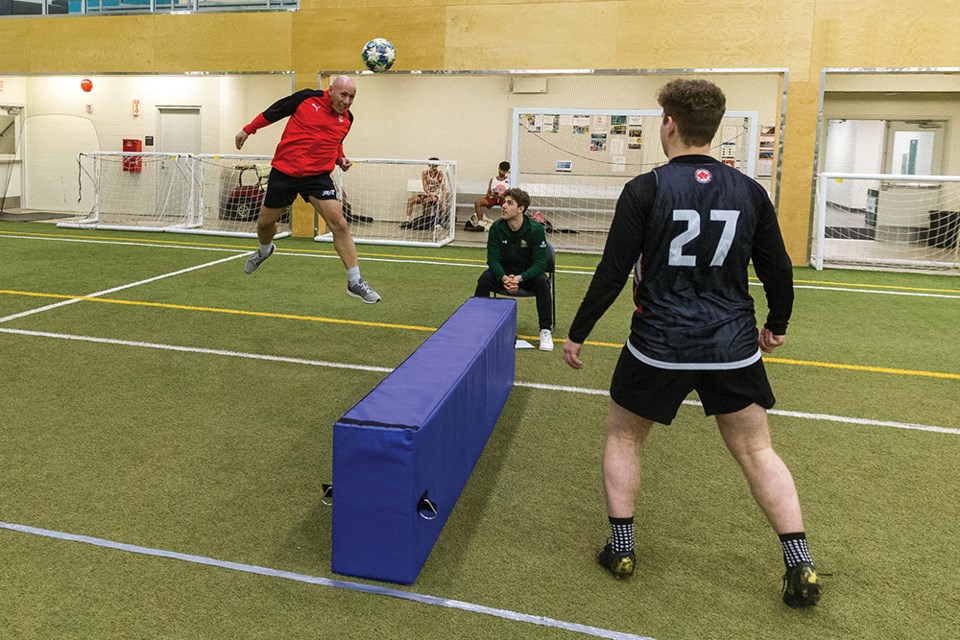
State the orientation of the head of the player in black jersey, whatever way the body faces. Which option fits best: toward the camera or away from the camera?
away from the camera

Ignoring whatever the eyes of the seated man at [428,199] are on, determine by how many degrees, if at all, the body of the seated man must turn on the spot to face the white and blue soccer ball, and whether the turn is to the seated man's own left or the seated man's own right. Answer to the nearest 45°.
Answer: approximately 45° to the seated man's own left

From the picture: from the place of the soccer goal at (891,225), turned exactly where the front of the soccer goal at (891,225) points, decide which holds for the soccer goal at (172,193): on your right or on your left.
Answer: on your right

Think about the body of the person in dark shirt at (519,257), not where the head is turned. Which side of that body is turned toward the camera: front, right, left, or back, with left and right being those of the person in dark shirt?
front

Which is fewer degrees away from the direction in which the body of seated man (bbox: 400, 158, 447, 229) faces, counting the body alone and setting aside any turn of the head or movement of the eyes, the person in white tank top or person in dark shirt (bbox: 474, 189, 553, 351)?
the person in dark shirt

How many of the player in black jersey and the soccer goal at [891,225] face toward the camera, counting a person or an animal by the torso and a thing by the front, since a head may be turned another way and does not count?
1

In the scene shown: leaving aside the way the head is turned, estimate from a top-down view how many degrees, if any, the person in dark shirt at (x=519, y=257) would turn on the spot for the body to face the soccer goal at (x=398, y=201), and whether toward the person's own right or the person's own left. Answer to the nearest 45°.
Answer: approximately 180°

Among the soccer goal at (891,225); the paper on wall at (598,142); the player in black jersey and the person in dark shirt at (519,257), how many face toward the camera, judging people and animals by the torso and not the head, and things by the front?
3

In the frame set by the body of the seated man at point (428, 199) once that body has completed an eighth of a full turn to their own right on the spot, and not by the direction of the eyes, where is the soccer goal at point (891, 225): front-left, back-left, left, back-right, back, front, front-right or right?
back

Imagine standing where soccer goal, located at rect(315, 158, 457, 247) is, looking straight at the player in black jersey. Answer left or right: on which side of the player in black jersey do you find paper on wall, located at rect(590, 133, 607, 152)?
left

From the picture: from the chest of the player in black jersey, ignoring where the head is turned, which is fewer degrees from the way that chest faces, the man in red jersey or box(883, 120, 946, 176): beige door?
the man in red jersey

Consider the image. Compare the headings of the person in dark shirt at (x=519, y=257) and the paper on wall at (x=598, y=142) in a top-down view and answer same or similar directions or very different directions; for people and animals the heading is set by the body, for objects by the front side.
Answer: same or similar directions

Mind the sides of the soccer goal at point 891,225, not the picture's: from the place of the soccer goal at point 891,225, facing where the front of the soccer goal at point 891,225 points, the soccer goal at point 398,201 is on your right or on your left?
on your right

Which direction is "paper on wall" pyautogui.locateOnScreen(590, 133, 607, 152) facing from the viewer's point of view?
toward the camera

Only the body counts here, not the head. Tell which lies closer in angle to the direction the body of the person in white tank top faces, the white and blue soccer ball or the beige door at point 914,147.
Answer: the white and blue soccer ball

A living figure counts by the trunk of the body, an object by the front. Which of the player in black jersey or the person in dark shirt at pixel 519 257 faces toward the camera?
the person in dark shirt

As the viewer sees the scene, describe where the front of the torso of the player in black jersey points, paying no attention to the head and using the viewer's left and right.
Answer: facing away from the viewer and to the left of the viewer

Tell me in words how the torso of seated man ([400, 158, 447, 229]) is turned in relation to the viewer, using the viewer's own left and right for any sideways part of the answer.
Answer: facing the viewer and to the left of the viewer
